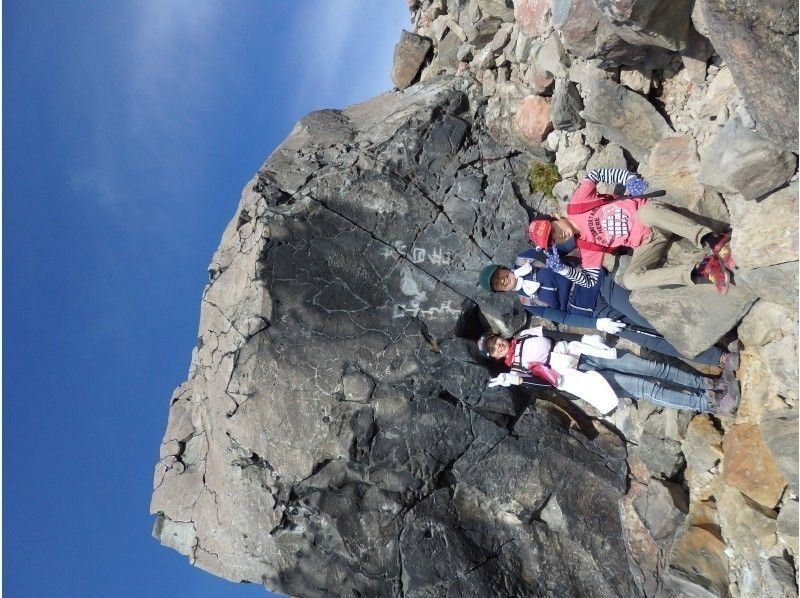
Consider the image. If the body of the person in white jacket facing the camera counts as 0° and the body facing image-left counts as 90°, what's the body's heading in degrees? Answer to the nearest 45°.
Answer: approximately 0°

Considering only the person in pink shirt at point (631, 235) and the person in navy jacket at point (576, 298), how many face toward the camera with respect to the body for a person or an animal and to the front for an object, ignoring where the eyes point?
2

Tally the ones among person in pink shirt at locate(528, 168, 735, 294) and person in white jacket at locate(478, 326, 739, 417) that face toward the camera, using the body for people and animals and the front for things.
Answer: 2
